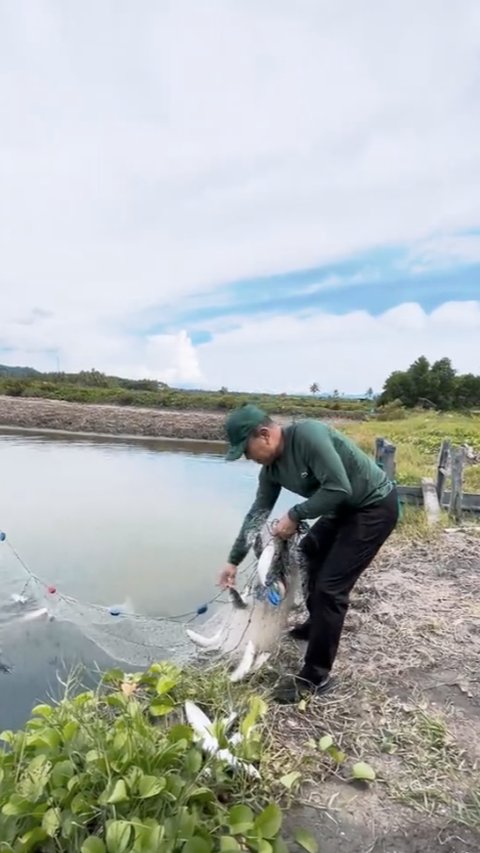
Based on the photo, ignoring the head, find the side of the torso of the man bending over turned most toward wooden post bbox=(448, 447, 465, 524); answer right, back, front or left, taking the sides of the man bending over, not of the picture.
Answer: right

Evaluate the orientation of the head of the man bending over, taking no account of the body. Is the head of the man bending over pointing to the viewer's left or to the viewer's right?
to the viewer's left

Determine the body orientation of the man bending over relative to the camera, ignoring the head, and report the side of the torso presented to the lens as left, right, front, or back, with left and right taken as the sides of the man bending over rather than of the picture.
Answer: left

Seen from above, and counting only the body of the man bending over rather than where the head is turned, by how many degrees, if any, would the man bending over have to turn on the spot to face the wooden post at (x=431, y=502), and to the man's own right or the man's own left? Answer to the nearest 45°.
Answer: approximately 90° to the man's own right

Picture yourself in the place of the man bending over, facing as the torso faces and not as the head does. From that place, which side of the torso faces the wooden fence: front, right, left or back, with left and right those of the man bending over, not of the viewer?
right

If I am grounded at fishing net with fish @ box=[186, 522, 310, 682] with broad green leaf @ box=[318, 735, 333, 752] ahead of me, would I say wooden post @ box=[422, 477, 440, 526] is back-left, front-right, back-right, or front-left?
back-left

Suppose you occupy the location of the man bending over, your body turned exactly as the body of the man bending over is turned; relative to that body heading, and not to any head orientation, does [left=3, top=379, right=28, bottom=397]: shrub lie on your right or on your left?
on your right
